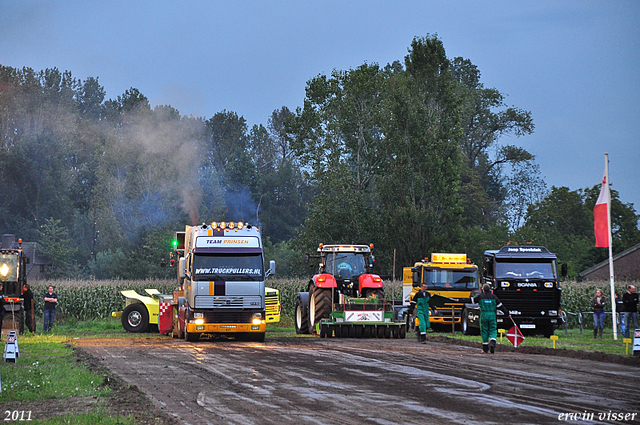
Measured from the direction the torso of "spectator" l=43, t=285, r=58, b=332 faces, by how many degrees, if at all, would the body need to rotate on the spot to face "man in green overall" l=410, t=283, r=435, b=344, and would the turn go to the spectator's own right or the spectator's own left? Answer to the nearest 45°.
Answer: approximately 45° to the spectator's own left

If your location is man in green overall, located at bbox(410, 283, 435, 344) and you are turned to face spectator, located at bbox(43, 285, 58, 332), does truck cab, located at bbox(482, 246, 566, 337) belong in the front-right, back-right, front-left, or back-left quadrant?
back-right

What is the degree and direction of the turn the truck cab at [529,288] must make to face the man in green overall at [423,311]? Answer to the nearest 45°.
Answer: approximately 45° to its right

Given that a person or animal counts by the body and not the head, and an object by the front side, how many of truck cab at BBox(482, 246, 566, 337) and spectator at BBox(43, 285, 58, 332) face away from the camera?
0

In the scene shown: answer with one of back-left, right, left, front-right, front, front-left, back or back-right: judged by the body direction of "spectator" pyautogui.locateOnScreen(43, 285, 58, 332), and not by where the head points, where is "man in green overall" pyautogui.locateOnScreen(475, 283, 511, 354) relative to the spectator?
front-left

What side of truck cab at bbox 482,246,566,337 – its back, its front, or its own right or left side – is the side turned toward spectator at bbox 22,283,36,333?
right

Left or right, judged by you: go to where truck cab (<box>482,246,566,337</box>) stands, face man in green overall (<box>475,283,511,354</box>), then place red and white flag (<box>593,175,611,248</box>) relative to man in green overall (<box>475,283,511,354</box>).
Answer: left

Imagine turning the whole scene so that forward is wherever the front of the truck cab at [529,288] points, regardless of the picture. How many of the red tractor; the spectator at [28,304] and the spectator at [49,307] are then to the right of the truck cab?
3
